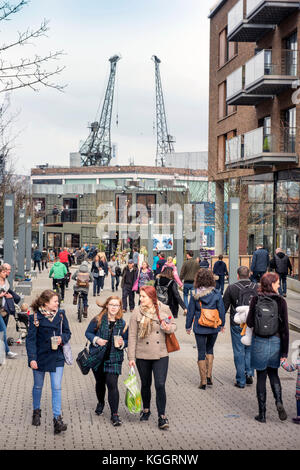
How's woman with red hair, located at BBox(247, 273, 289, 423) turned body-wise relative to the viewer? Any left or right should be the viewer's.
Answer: facing away from the viewer

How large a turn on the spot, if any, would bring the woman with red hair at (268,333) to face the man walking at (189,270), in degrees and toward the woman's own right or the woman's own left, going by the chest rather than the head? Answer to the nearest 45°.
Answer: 0° — they already face them

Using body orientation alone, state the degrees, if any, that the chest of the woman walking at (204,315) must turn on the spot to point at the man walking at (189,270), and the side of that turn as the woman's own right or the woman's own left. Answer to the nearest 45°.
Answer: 0° — they already face them

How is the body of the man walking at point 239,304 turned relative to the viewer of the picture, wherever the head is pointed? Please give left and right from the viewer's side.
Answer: facing away from the viewer

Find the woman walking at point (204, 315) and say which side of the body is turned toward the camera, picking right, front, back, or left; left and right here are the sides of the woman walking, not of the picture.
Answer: back

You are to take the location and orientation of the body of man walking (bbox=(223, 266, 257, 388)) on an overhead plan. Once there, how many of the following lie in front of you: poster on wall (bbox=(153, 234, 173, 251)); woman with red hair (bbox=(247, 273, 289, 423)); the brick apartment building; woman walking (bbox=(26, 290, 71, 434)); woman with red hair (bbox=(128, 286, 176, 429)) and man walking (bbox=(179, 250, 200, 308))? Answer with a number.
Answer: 3

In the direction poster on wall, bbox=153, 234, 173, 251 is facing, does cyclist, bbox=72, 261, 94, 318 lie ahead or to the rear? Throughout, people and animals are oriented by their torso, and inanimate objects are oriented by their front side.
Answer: ahead

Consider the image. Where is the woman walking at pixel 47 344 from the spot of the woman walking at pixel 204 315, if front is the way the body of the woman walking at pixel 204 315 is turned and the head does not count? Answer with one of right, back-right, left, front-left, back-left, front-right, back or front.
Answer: back-left

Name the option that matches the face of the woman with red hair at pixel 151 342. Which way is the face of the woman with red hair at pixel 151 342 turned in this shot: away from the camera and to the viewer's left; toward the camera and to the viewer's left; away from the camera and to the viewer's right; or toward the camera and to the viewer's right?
toward the camera and to the viewer's left

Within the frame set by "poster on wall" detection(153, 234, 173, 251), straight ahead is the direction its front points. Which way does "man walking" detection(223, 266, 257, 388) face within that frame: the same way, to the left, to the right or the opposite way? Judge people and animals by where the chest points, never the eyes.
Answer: the opposite way

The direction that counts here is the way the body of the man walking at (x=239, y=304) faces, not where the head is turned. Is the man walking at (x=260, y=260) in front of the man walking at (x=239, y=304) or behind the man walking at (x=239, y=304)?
in front

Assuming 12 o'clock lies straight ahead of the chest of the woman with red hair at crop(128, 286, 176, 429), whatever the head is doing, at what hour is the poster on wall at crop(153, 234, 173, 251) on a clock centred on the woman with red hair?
The poster on wall is roughly at 6 o'clock from the woman with red hair.

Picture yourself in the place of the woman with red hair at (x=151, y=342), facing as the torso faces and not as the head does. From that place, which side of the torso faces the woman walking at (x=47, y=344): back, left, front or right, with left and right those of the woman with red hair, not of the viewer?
right

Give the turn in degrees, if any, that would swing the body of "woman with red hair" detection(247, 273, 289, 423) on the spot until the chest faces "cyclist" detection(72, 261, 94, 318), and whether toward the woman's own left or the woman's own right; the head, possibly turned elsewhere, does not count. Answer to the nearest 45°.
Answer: approximately 45° to the woman's own left

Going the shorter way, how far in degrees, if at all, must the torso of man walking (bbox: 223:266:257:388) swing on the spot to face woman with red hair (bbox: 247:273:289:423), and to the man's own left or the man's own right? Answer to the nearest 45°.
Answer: approximately 180°

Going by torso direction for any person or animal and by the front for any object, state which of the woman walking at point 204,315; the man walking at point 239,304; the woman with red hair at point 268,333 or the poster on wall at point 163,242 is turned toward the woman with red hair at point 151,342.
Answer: the poster on wall
